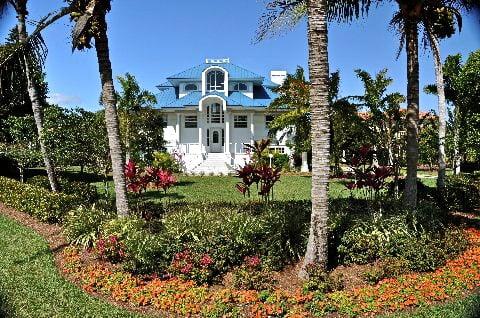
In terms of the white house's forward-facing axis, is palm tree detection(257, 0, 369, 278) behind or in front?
in front

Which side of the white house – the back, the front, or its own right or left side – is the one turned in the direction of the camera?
front

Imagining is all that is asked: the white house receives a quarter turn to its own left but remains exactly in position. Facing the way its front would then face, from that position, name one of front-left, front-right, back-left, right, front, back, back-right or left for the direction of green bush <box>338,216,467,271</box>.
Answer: right

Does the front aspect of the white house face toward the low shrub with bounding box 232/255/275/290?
yes

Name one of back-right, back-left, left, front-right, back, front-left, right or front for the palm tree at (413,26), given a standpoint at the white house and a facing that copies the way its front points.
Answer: front

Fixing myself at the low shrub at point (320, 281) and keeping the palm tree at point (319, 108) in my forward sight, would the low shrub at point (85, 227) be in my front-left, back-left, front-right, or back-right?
front-left

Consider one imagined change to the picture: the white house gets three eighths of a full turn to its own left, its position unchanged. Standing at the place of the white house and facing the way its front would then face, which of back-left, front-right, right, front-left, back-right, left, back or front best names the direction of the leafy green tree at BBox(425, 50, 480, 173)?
right

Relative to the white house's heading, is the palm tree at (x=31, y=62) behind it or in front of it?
in front

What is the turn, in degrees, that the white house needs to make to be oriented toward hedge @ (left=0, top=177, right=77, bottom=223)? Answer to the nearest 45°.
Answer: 0° — it already faces it

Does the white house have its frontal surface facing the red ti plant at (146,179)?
yes

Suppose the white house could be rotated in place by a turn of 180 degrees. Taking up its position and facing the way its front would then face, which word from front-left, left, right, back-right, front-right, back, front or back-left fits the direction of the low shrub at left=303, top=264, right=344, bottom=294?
back

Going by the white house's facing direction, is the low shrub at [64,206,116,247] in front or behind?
in front

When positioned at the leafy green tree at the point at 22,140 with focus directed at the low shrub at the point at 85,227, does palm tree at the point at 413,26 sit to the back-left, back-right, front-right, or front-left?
front-left
